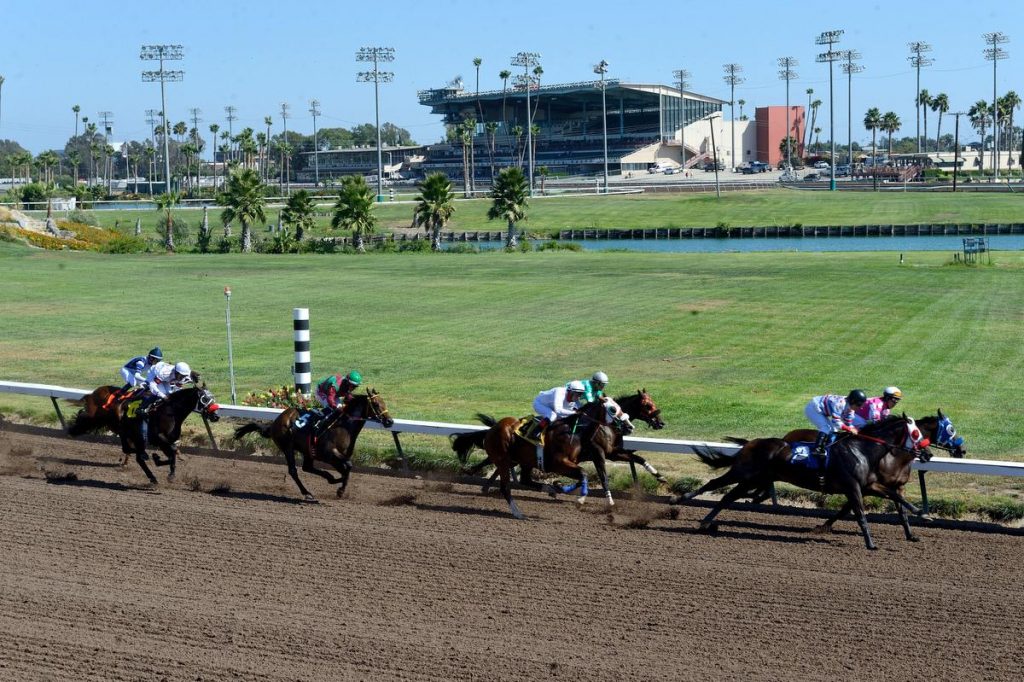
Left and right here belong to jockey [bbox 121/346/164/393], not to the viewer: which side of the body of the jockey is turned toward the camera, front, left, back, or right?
right

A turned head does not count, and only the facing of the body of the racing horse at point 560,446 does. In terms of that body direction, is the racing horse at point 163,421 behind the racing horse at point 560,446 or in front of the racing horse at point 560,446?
behind

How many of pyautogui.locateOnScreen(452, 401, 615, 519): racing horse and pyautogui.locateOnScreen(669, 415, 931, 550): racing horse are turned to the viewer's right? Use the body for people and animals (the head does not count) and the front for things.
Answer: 2

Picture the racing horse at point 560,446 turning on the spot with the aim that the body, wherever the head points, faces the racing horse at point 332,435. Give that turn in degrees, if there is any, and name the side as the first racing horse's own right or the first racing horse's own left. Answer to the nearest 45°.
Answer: approximately 180°

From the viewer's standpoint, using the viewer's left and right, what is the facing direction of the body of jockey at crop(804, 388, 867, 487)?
facing to the right of the viewer

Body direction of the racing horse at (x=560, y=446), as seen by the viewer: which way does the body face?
to the viewer's right

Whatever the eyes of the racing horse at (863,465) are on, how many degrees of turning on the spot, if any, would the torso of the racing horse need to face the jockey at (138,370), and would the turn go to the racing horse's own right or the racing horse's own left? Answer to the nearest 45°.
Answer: approximately 180°

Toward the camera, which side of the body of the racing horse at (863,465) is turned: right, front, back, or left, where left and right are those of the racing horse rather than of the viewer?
right
